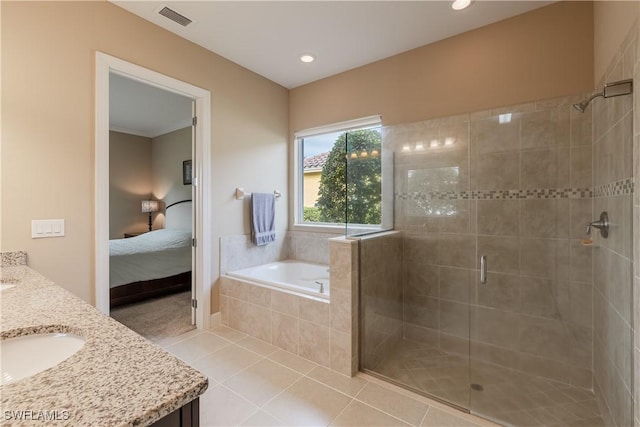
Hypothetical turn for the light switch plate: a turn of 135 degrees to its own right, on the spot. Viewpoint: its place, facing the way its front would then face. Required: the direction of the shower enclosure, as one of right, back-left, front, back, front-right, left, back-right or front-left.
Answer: back-left

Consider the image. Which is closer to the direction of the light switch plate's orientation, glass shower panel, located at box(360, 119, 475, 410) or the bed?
the glass shower panel

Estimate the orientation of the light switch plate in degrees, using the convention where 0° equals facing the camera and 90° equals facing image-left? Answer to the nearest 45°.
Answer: approximately 315°

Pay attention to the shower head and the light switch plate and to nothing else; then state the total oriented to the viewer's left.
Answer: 1

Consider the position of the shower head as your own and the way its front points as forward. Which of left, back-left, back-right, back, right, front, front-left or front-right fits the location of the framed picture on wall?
front

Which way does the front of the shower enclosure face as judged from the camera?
facing the viewer and to the left of the viewer

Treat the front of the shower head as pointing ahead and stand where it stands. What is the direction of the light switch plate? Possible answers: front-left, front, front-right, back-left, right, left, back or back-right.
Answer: front-left

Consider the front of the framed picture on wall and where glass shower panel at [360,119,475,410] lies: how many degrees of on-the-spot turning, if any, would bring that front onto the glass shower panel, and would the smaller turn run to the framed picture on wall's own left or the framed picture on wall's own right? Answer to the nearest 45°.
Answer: approximately 90° to the framed picture on wall's own left

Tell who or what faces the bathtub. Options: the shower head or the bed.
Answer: the shower head

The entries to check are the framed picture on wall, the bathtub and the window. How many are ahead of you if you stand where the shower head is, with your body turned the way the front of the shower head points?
3

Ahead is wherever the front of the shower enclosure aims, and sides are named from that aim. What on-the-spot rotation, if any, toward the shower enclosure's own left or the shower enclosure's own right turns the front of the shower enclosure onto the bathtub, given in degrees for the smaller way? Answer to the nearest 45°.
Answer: approximately 45° to the shower enclosure's own right

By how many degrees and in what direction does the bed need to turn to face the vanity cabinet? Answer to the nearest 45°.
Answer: approximately 45° to its left

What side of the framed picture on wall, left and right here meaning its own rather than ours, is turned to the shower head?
left

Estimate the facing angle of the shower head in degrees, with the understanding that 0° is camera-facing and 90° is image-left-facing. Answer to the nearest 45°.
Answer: approximately 90°

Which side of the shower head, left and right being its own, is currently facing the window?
front
